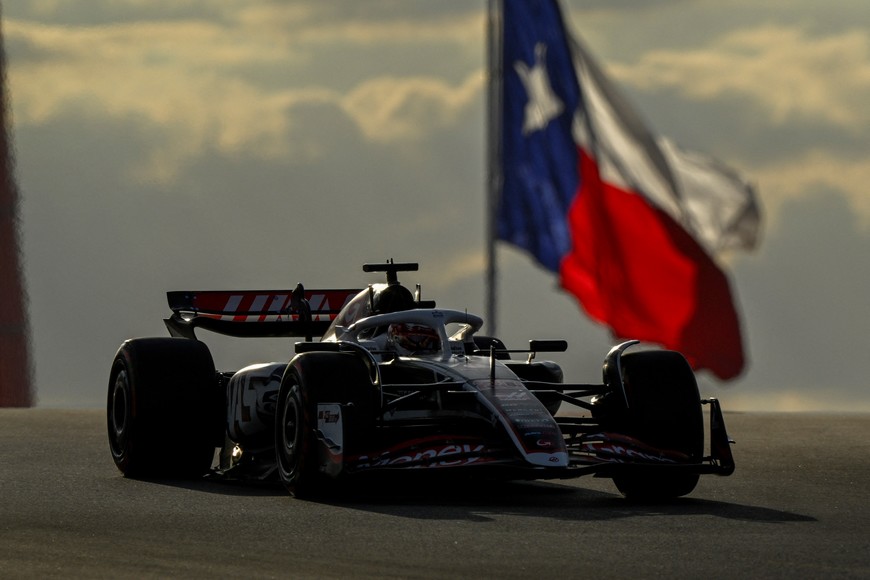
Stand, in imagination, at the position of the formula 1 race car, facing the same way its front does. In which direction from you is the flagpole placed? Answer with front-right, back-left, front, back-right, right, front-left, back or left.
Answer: back-left

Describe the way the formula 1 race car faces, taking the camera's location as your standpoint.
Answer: facing the viewer and to the right of the viewer

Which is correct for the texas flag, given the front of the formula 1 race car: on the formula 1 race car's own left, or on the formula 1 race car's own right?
on the formula 1 race car's own left
